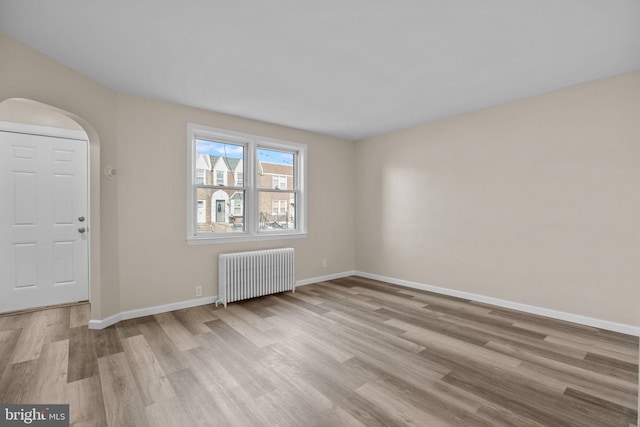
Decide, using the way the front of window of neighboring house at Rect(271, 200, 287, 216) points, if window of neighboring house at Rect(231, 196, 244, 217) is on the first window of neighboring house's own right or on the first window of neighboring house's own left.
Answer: on the first window of neighboring house's own right

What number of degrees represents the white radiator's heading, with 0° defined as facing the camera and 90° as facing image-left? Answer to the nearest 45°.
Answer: approximately 315°

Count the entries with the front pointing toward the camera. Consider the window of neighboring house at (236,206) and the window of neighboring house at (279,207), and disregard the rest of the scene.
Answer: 2
